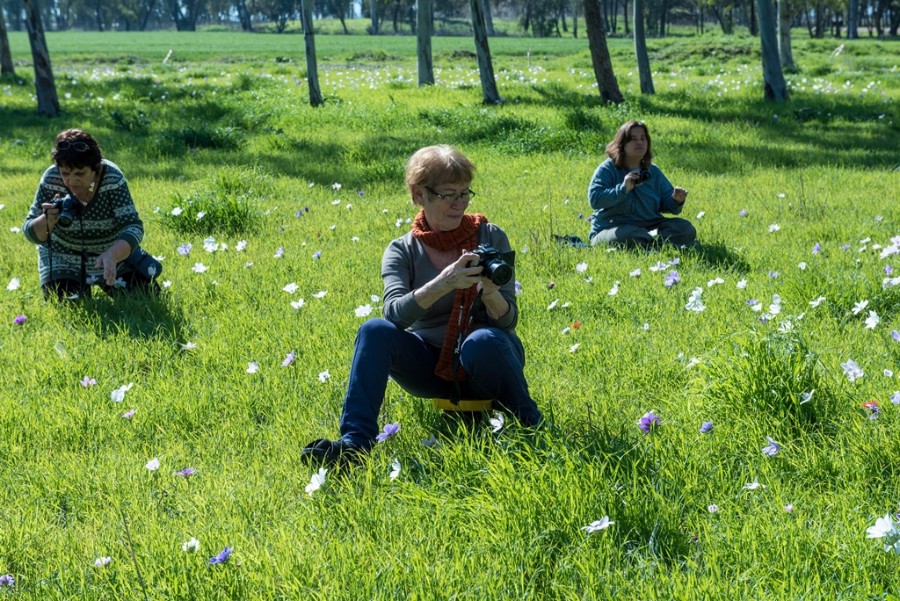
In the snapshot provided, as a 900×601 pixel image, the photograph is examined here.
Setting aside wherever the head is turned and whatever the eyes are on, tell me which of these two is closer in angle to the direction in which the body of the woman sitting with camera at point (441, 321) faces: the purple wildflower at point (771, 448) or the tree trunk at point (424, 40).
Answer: the purple wildflower

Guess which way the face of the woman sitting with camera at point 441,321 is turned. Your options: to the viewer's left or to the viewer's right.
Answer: to the viewer's right

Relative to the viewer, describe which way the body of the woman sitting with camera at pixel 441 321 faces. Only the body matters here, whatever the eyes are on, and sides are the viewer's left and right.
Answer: facing the viewer

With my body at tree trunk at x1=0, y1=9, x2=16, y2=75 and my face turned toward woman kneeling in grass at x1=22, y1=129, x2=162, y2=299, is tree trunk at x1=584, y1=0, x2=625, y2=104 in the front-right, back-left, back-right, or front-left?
front-left

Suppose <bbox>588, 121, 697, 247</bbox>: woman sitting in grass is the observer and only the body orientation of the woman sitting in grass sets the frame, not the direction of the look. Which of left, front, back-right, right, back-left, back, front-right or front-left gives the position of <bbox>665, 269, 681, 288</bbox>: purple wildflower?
front-right

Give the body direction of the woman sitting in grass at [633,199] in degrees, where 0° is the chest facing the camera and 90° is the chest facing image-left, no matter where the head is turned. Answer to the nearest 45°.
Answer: approximately 315°

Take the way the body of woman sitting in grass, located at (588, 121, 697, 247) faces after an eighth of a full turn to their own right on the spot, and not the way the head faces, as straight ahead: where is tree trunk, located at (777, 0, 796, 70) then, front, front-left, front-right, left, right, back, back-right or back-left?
back

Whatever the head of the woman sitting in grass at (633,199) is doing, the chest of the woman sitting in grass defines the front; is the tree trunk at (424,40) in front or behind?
behind

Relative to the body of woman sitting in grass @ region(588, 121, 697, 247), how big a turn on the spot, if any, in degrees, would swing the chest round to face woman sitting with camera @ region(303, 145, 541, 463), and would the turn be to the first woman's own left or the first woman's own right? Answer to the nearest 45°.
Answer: approximately 45° to the first woman's own right

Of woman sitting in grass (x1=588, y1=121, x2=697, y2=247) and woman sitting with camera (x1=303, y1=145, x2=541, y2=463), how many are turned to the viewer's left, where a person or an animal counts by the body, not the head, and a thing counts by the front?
0

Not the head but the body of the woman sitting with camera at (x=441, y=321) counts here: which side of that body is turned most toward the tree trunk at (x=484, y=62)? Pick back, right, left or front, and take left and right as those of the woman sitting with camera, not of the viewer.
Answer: back
